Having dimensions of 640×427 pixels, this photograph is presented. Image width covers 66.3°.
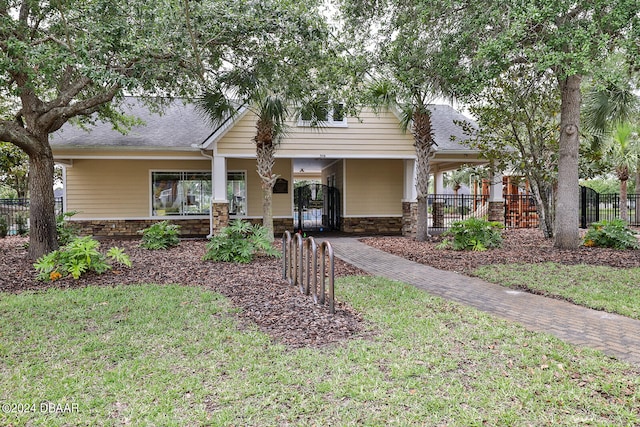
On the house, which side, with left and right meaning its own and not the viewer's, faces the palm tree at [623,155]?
left

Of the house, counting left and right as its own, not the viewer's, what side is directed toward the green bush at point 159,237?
front

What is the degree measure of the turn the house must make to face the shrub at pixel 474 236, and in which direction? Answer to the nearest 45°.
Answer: approximately 45° to its left

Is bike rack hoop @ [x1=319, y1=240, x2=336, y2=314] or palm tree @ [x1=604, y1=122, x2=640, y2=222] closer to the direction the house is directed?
the bike rack hoop

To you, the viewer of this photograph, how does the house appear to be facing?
facing the viewer

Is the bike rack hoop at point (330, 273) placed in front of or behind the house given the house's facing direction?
in front

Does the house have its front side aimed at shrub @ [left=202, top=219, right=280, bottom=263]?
yes

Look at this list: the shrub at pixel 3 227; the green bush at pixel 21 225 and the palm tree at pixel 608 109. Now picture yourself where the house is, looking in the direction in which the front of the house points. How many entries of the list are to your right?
2

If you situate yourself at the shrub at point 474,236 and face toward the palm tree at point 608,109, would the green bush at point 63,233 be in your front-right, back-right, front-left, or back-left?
back-left

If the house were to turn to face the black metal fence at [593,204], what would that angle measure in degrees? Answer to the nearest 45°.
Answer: approximately 90° to its left

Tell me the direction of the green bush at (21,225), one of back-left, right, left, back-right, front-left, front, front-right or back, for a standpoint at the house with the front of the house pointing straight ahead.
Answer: right
